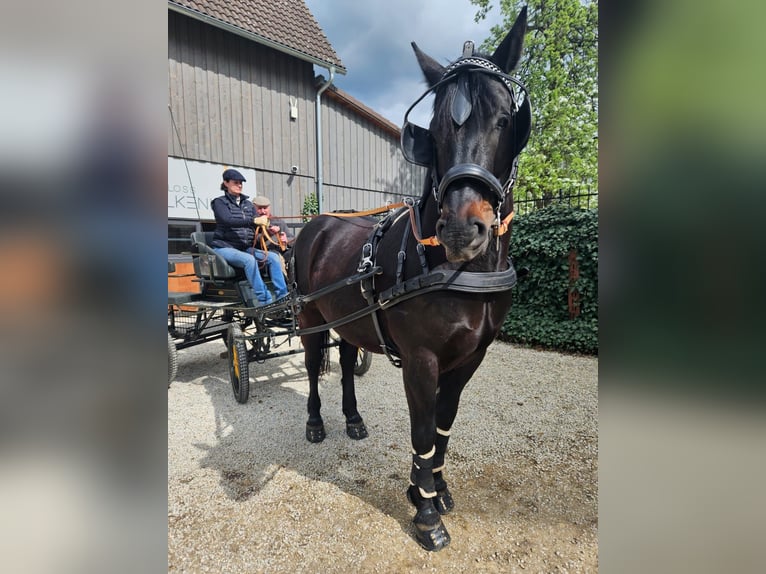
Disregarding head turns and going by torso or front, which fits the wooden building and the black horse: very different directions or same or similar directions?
same or similar directions

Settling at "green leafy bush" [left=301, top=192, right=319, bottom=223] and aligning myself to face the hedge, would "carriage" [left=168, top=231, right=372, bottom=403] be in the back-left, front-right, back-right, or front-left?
front-right

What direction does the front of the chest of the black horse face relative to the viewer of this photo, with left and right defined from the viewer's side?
facing the viewer and to the right of the viewer

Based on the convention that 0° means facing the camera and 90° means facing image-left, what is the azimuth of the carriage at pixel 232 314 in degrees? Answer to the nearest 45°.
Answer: approximately 315°

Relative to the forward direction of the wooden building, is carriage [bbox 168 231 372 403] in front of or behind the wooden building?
in front

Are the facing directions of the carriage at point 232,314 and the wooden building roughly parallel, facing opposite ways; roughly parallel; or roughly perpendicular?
roughly parallel

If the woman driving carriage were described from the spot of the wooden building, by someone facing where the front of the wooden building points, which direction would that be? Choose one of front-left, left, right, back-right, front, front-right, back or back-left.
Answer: front-right

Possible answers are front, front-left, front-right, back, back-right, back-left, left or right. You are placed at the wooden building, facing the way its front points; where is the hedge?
front

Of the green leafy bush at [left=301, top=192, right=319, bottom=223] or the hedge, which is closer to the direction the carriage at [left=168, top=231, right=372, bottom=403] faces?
the hedge

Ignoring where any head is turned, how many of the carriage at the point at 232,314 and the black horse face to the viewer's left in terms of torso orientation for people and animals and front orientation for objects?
0
